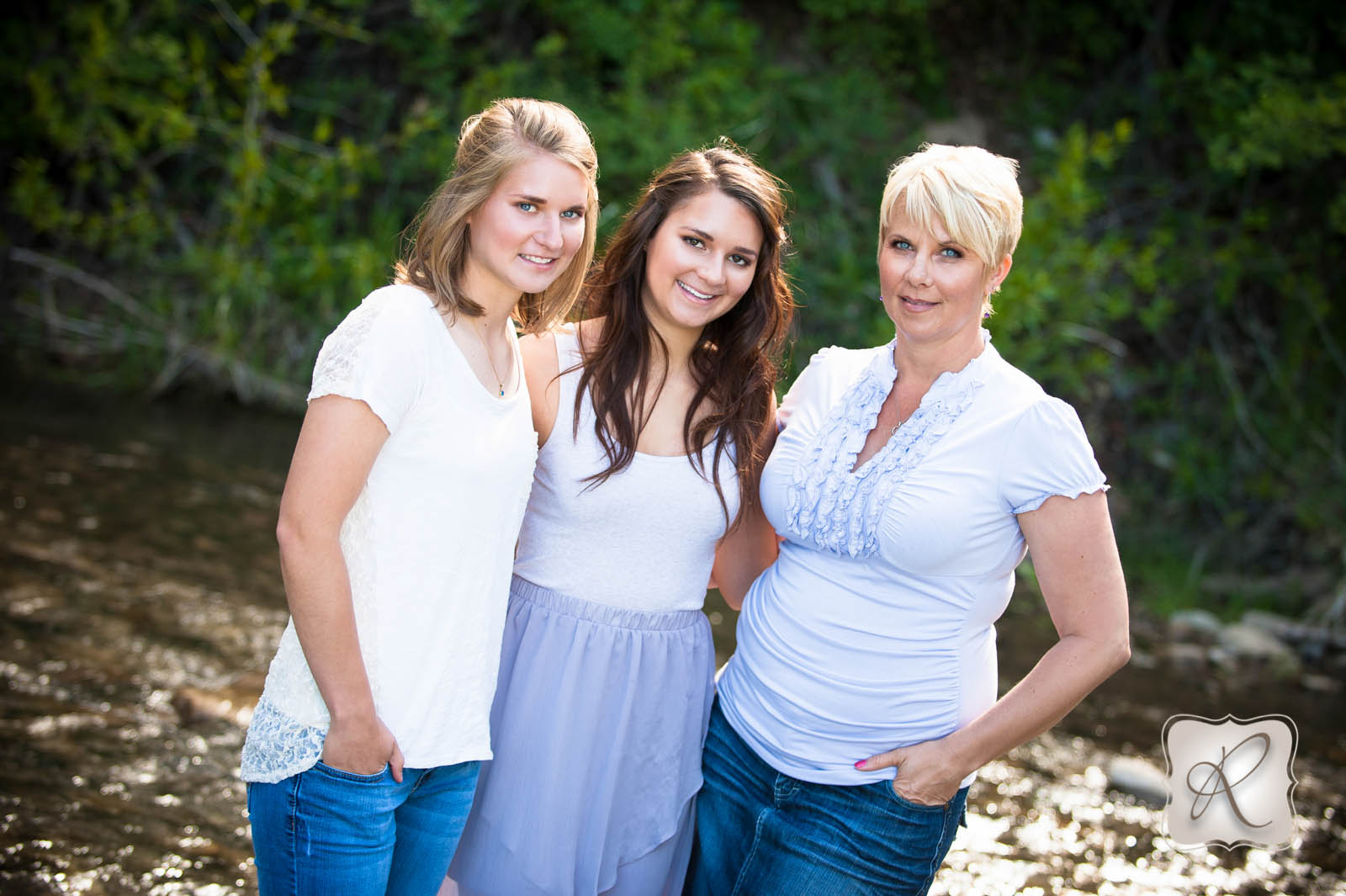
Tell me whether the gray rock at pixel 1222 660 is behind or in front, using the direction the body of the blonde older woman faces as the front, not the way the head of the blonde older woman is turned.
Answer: behind

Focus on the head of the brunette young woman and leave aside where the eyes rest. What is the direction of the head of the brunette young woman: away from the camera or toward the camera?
toward the camera

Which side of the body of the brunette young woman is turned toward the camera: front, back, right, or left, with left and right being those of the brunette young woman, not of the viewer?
front

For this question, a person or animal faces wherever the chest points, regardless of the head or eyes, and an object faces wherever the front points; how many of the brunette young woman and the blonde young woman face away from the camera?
0

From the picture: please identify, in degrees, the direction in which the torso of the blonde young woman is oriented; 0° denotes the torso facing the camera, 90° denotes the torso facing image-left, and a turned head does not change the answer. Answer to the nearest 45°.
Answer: approximately 315°

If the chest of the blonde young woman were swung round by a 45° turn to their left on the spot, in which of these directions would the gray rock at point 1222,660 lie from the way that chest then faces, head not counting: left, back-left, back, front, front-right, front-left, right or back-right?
front-left

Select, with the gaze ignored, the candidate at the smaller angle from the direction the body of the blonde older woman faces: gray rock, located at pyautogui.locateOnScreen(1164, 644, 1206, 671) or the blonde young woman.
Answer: the blonde young woman

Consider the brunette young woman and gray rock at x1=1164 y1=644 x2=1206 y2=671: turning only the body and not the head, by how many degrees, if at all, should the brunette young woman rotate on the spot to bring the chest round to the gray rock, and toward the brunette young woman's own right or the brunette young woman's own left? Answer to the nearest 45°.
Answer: approximately 135° to the brunette young woman's own left

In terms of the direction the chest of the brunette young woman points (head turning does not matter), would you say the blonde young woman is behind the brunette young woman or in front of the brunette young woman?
in front

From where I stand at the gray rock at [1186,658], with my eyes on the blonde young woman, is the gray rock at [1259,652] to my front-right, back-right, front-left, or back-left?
back-left

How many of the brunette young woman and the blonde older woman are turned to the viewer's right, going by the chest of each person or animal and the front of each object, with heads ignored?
0

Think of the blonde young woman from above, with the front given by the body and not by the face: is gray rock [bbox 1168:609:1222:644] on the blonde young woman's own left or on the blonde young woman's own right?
on the blonde young woman's own left

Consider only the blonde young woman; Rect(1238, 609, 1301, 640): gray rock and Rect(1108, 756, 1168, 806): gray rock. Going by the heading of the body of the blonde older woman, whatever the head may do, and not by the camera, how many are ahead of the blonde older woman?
1

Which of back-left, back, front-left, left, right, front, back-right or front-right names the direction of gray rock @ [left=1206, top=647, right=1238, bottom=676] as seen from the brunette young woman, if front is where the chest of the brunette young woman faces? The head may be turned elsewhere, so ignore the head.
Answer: back-left
